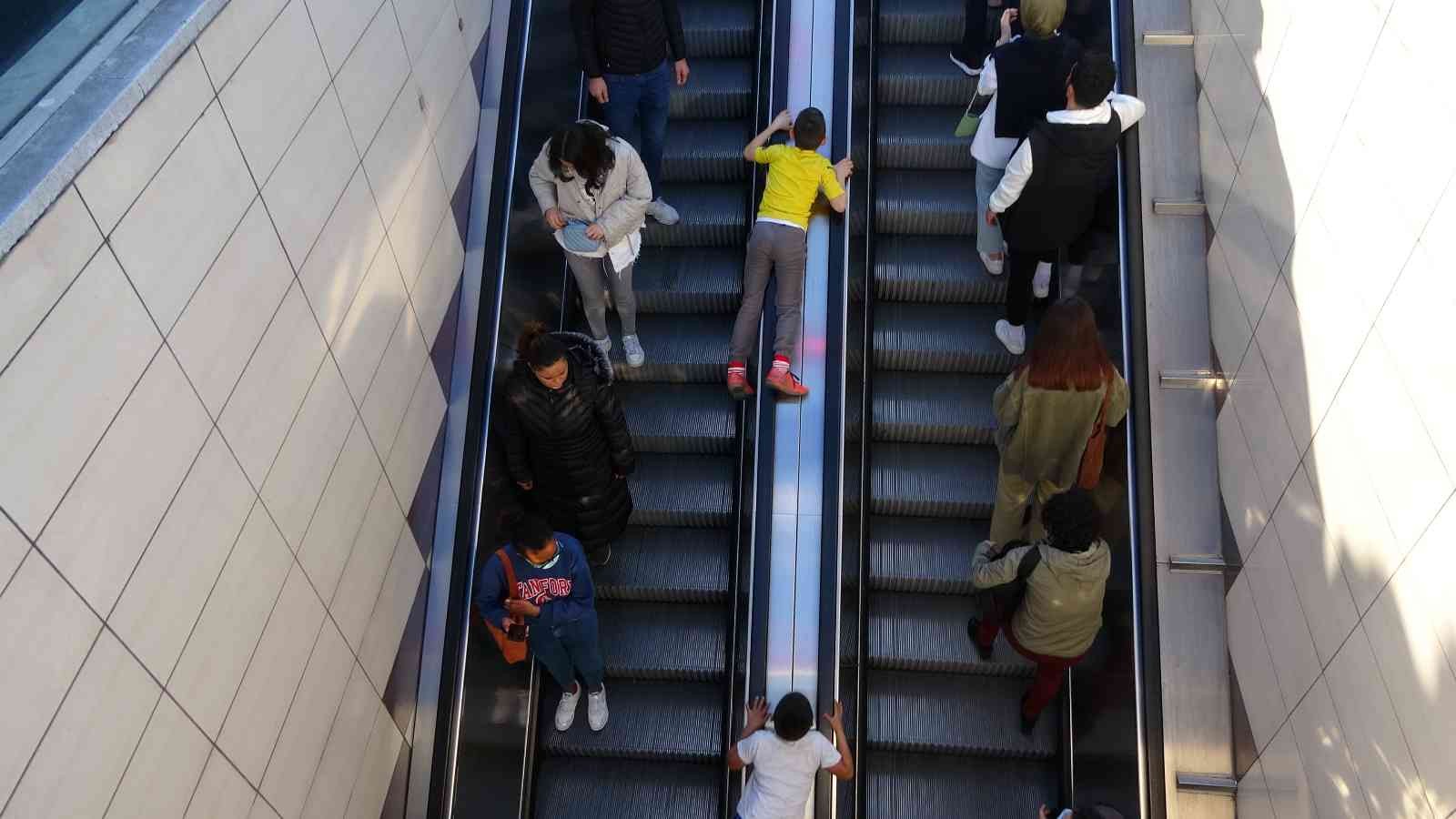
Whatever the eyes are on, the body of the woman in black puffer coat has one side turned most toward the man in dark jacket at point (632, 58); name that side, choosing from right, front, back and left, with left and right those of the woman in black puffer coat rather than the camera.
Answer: back

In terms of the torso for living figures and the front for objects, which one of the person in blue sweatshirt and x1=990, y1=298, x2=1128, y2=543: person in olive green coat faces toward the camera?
the person in blue sweatshirt

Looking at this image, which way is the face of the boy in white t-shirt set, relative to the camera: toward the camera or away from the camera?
away from the camera

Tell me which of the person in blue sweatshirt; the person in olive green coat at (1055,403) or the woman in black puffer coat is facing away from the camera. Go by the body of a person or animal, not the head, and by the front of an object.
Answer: the person in olive green coat

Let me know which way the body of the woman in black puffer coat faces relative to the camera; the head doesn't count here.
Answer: toward the camera

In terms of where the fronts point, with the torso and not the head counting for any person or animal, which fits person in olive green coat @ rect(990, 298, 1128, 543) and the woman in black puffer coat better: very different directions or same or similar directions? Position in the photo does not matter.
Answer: very different directions

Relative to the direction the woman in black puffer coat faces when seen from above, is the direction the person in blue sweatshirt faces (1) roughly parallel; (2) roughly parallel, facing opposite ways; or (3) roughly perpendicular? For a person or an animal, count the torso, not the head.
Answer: roughly parallel

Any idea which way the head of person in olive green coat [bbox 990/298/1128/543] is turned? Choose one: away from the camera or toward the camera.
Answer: away from the camera

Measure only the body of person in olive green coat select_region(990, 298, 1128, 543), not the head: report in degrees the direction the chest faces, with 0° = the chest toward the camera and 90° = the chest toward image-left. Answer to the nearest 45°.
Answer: approximately 180°

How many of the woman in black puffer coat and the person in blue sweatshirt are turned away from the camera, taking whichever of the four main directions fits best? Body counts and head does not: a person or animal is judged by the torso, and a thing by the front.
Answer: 0

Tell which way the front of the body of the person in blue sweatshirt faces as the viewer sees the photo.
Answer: toward the camera

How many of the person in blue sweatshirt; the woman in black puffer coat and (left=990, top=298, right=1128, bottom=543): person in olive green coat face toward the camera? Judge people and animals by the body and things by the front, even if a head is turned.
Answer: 2

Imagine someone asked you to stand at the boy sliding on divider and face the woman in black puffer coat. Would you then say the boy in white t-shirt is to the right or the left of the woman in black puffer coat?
left
